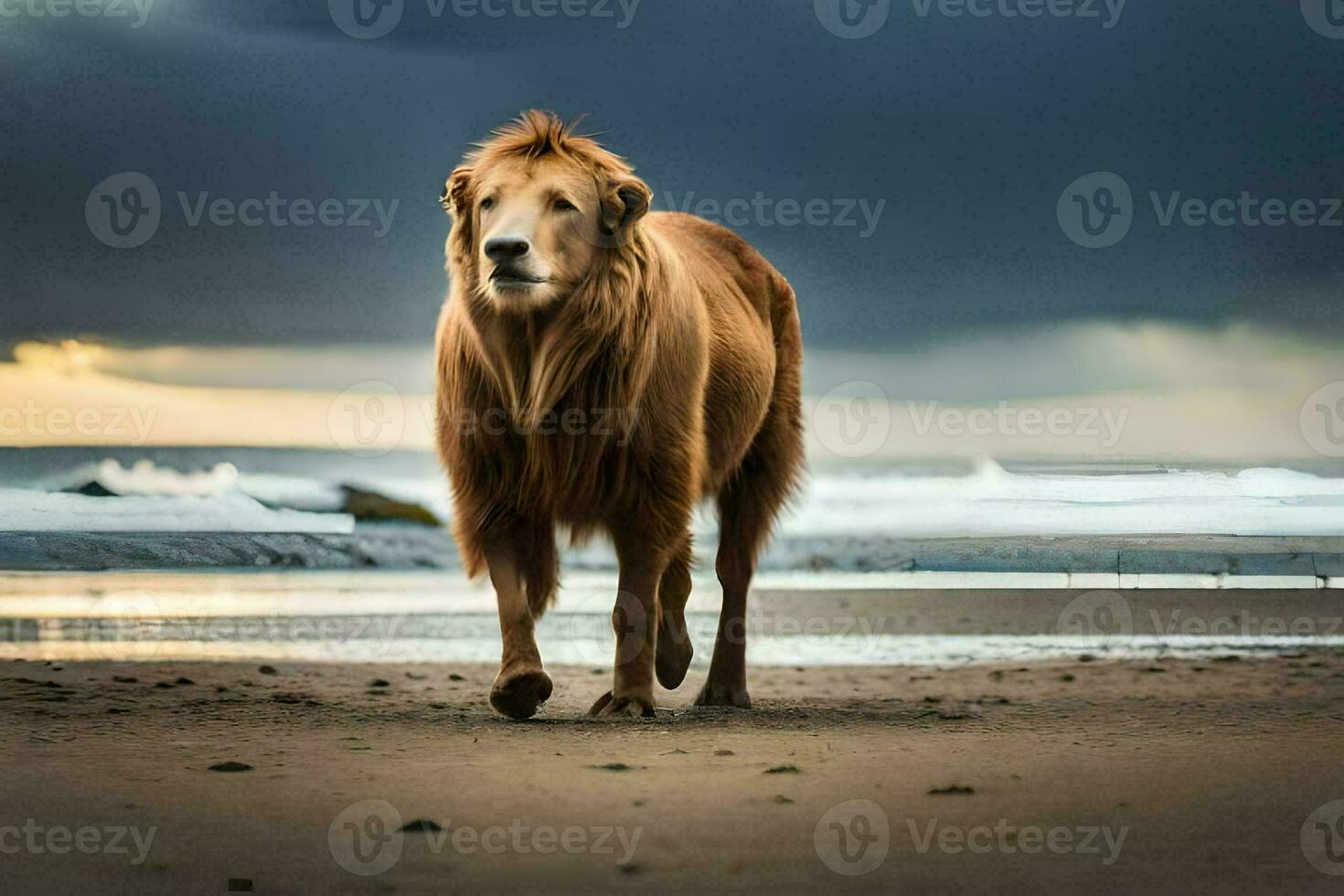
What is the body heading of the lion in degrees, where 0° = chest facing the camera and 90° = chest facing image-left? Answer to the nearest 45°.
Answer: approximately 45°
